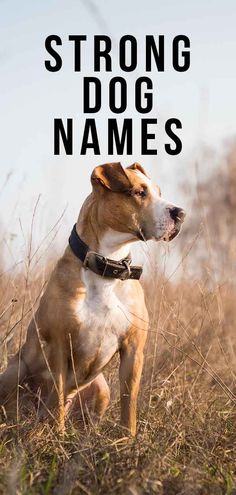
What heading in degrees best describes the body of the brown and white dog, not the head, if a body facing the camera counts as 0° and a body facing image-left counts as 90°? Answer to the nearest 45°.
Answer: approximately 315°
